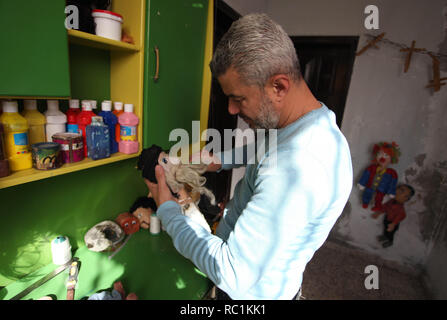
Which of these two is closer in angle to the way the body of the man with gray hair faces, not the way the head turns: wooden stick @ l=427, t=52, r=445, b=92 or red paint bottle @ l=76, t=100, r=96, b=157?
the red paint bottle

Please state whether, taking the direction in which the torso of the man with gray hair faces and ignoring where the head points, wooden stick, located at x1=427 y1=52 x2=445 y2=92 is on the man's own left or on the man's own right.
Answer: on the man's own right

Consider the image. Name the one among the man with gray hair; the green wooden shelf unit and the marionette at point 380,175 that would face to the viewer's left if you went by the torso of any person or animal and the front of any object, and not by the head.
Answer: the man with gray hair

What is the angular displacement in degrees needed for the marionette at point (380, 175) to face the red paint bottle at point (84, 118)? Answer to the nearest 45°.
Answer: approximately 45° to its right

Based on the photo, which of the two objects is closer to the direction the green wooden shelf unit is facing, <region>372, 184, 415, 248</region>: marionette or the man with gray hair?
the man with gray hair

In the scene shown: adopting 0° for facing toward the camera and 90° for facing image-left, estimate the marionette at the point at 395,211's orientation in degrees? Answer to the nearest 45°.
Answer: approximately 45°

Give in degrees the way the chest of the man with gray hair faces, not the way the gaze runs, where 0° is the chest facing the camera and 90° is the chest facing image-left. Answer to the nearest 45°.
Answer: approximately 90°

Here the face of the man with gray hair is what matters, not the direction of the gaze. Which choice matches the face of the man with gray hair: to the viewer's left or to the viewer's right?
to the viewer's left

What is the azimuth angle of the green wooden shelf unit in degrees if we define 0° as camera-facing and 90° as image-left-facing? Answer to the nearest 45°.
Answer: approximately 315°

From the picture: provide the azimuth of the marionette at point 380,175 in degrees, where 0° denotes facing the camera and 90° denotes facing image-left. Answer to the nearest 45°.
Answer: approximately 0°
